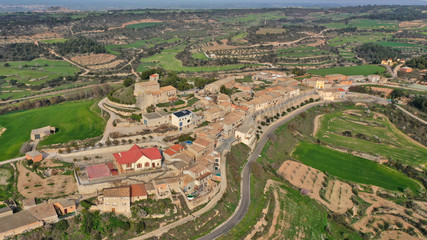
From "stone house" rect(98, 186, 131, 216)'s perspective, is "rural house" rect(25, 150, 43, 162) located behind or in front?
behind

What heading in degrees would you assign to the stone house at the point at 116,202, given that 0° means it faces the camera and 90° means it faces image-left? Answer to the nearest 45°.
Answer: approximately 0°

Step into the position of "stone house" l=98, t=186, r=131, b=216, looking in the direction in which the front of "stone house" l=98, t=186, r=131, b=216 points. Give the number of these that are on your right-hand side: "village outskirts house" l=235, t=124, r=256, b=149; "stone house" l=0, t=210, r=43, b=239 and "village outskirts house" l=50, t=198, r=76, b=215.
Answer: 2

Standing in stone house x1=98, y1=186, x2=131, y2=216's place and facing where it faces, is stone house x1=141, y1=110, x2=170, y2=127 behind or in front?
behind

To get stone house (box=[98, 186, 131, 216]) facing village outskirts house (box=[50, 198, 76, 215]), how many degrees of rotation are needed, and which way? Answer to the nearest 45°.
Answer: approximately 90° to its right

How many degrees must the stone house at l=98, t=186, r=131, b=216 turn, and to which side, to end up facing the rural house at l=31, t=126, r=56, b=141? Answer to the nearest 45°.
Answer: approximately 135° to its right

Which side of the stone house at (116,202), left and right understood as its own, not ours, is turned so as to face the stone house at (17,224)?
right
